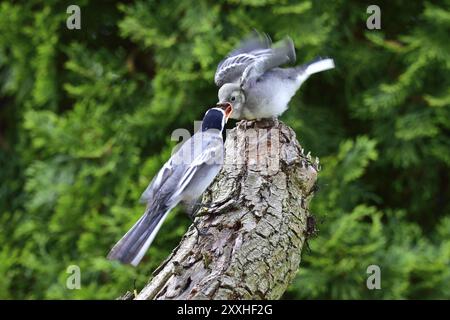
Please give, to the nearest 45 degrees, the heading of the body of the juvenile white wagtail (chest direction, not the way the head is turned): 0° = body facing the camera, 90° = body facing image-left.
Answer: approximately 90°

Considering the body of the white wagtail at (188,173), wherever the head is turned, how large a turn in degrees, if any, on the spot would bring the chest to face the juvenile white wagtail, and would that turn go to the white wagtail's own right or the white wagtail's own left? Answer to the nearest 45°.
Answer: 0° — it already faces it

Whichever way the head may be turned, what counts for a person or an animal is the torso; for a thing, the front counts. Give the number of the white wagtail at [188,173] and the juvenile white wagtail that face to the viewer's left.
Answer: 1

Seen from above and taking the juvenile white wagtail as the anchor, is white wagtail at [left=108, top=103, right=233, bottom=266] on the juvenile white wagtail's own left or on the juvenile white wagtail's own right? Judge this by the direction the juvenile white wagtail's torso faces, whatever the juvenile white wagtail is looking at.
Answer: on the juvenile white wagtail's own left

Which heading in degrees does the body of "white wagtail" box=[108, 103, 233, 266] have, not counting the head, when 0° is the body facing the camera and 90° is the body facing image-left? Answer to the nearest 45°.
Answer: approximately 225°
